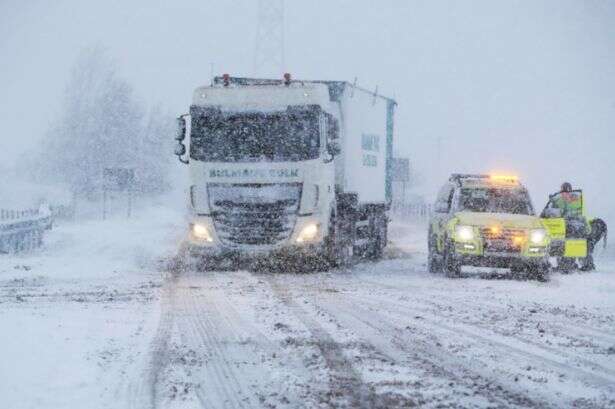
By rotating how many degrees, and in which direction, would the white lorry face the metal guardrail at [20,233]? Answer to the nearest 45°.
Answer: approximately 135° to its right

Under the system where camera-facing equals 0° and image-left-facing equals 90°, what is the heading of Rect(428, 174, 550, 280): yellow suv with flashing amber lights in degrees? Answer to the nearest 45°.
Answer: approximately 0°

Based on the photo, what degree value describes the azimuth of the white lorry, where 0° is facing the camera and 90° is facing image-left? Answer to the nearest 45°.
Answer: approximately 0°

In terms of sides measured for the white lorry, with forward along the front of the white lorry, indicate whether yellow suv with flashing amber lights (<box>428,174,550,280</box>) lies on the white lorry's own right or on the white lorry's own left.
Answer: on the white lorry's own left

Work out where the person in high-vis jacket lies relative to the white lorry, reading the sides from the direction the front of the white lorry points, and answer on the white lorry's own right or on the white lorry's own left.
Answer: on the white lorry's own left

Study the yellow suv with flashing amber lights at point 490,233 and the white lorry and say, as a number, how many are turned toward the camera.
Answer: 2
